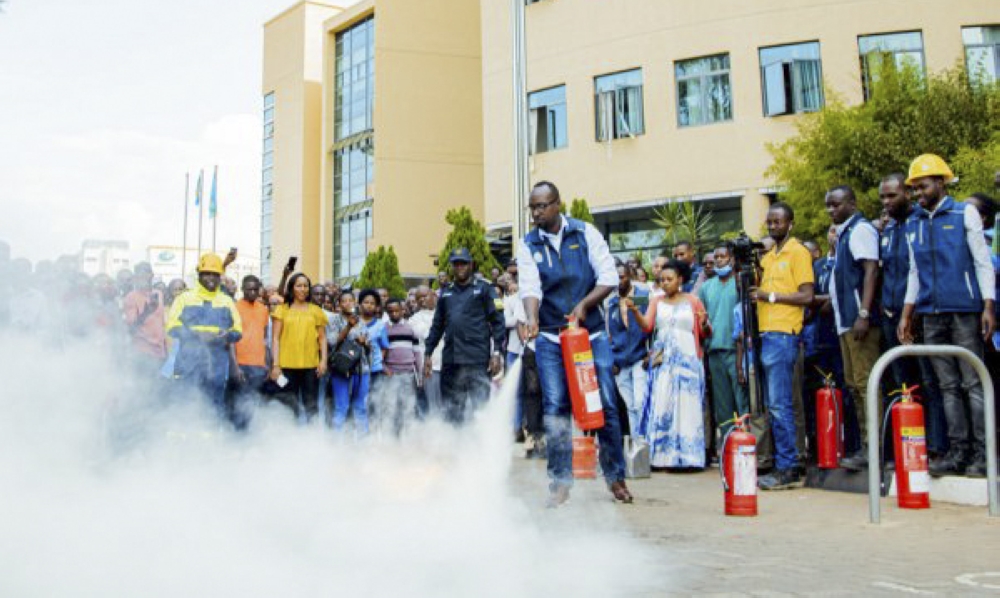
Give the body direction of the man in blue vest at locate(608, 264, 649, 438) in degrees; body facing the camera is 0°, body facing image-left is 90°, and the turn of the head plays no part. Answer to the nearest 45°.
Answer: approximately 45°

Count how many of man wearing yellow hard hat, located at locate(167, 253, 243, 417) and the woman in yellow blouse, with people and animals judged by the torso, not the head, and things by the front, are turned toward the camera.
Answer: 2

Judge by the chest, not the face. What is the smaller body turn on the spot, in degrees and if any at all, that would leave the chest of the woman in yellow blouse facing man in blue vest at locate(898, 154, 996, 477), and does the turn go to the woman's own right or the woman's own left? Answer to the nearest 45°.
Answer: approximately 45° to the woman's own left

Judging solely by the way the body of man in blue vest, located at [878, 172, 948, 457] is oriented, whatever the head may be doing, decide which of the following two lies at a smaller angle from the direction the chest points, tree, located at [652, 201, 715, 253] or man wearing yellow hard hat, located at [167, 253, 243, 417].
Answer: the man wearing yellow hard hat

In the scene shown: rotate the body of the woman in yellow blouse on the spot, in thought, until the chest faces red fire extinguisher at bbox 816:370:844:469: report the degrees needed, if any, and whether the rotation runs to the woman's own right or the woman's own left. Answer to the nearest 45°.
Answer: approximately 45° to the woman's own left

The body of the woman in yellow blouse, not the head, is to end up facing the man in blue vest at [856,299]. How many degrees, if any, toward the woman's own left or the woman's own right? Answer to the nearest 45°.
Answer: approximately 45° to the woman's own left

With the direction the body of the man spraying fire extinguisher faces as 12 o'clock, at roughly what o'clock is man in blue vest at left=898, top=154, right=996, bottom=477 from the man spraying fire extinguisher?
The man in blue vest is roughly at 7 o'clock from the man spraying fire extinguisher.
